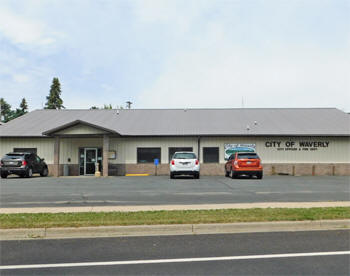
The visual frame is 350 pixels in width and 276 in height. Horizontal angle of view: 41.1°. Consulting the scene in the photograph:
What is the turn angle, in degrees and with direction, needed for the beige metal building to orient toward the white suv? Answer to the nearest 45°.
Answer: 0° — it already faces it

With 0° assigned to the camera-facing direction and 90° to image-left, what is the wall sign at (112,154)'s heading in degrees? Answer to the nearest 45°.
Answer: approximately 0°

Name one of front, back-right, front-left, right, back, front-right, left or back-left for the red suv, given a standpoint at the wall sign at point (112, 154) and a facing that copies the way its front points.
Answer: front-left

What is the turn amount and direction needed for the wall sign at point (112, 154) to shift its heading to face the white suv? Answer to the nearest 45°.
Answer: approximately 45° to its left

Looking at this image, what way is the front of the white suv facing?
away from the camera

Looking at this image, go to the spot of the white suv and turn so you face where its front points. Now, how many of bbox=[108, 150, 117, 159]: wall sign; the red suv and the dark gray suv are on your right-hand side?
1

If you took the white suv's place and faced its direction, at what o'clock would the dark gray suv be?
The dark gray suv is roughly at 9 o'clock from the white suv.

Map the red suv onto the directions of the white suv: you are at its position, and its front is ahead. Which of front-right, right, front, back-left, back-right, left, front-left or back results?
right

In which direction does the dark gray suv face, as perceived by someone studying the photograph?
facing away from the viewer and to the right of the viewer

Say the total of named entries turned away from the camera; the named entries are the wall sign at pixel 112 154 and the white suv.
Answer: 1

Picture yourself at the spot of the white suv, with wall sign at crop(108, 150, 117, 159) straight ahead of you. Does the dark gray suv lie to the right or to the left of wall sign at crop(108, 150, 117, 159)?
left
